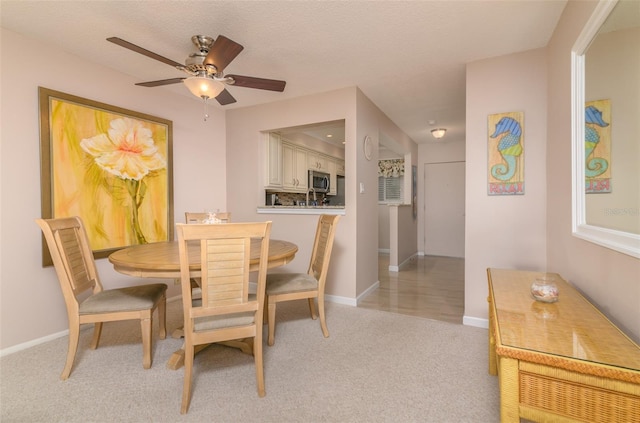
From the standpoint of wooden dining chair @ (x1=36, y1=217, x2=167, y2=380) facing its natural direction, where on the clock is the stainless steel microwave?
The stainless steel microwave is roughly at 11 o'clock from the wooden dining chair.

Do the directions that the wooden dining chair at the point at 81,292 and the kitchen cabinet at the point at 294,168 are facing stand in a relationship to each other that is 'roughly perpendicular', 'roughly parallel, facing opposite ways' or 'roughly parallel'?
roughly perpendicular

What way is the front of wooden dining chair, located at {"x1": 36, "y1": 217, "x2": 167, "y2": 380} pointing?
to the viewer's right

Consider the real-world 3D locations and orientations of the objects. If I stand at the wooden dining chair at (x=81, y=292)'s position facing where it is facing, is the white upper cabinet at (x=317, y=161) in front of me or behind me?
in front

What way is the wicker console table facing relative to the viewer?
to the viewer's left

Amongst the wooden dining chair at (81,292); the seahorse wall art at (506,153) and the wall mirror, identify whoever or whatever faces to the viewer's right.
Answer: the wooden dining chair

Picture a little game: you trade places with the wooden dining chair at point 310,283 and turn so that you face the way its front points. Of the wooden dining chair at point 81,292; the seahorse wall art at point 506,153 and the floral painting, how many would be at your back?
1

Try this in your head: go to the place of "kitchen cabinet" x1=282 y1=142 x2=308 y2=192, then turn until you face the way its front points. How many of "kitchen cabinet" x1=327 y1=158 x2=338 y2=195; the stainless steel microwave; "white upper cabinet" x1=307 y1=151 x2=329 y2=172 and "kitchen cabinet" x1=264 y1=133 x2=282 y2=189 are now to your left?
3

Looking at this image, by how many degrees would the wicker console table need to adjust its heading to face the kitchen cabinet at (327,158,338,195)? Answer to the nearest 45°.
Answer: approximately 45° to its right

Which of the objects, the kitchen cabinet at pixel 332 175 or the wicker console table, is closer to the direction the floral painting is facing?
the wicker console table

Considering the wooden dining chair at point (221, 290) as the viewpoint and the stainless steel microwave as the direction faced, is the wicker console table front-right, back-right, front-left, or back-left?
back-right
